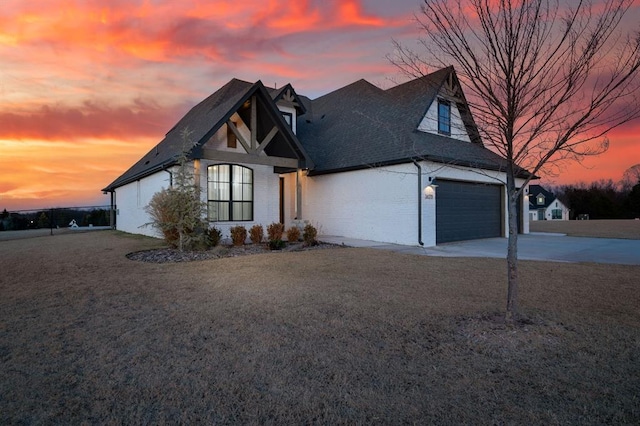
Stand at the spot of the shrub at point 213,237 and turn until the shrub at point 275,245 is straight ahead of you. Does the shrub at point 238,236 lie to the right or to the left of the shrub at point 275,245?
left

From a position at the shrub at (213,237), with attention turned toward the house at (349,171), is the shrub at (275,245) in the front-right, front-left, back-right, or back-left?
front-right

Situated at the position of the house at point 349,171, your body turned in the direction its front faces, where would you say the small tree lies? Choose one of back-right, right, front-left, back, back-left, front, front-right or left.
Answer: right

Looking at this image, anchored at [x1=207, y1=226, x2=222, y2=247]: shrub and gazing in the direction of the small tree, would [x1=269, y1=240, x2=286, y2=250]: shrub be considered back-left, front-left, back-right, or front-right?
back-left
